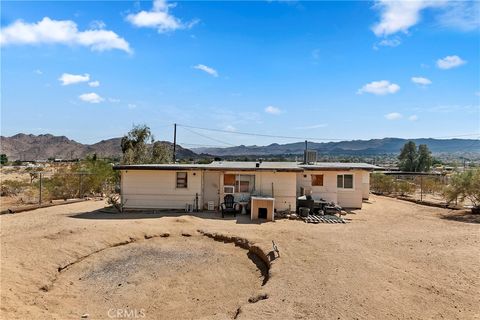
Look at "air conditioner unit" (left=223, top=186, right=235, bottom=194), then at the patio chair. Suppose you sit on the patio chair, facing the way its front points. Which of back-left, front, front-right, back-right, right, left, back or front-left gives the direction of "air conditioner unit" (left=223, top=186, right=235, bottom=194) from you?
back

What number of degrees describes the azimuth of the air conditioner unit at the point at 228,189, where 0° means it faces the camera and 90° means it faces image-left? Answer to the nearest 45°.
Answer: approximately 0°

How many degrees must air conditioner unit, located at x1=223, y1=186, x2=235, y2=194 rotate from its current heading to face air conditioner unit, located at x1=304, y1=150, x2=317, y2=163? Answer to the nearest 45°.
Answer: approximately 135° to its left

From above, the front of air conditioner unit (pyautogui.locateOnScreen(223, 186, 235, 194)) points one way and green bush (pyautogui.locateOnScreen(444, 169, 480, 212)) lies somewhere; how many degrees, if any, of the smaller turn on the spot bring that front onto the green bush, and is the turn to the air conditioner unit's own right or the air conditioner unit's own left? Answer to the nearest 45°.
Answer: approximately 90° to the air conditioner unit's own left

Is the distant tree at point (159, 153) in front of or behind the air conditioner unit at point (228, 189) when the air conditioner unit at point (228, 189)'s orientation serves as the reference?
behind

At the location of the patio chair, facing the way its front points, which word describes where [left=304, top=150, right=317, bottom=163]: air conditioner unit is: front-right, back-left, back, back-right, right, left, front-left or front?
back-left
